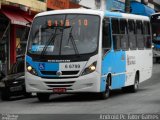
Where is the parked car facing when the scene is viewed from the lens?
facing the viewer and to the left of the viewer

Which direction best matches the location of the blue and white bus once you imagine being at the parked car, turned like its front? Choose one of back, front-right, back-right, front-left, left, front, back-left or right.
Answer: left

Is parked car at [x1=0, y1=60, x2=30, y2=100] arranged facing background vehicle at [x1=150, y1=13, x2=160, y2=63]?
no

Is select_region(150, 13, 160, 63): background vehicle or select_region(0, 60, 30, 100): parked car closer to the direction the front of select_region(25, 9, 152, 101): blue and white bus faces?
the parked car

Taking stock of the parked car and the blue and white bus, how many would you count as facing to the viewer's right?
0

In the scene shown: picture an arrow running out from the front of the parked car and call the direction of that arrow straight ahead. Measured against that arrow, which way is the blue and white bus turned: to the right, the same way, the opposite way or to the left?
the same way

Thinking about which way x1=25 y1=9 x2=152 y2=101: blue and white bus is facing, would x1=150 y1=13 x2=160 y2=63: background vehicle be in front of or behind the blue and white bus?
behind

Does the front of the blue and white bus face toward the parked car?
no
